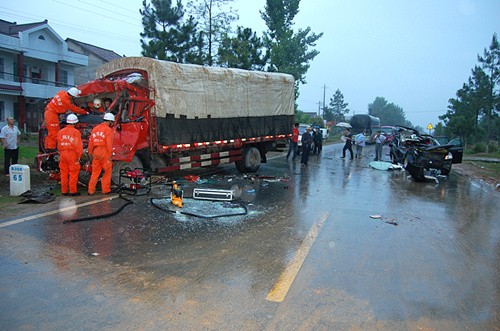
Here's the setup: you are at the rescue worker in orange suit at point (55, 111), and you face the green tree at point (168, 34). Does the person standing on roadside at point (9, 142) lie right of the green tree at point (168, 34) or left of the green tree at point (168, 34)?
left

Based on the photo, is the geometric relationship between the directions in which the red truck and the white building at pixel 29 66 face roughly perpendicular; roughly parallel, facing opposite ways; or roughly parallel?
roughly perpendicular

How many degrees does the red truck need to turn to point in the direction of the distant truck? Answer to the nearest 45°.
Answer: approximately 180°

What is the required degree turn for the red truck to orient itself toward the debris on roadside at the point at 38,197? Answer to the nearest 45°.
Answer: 0° — it already faces it

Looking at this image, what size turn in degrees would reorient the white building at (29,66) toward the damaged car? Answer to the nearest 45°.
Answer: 0° — it already faces it

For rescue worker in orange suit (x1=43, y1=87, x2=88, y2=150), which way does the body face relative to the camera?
to the viewer's right

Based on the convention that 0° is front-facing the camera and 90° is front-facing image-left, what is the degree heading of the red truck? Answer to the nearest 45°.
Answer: approximately 45°

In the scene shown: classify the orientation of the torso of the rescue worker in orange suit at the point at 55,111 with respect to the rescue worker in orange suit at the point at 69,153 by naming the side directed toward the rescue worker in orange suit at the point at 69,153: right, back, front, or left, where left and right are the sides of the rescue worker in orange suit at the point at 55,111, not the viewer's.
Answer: right

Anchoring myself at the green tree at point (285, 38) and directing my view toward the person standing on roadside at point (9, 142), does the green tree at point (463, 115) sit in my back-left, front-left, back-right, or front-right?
back-left

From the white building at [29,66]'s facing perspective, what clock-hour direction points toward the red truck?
The red truck is roughly at 1 o'clock from the white building.
